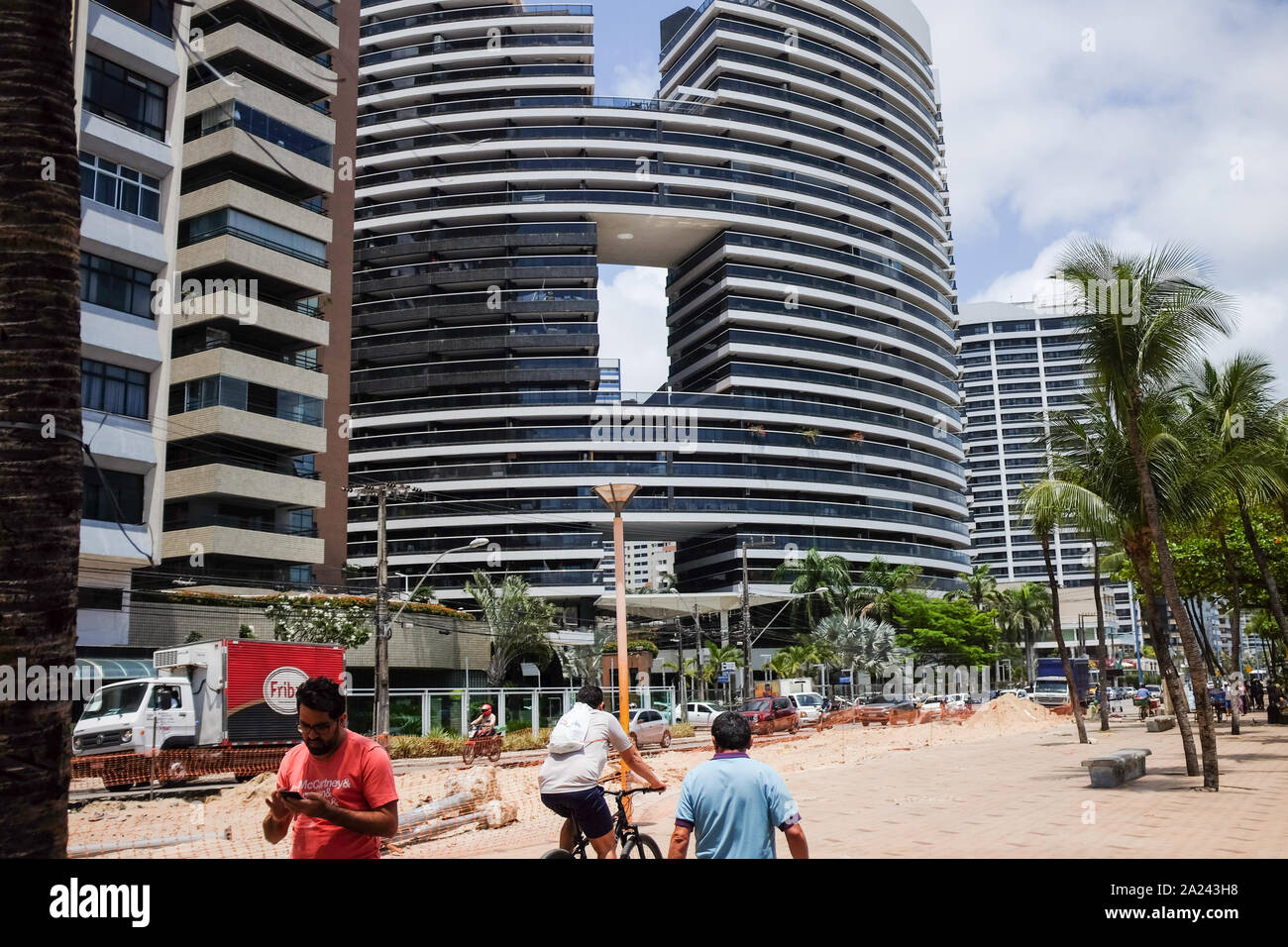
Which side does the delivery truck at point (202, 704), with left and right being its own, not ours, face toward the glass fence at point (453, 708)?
back

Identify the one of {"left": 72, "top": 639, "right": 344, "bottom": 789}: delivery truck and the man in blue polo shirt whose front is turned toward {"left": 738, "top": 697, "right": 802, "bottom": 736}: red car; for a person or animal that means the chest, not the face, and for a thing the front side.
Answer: the man in blue polo shirt

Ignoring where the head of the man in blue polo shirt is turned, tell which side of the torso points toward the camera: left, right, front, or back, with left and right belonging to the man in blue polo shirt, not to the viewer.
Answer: back

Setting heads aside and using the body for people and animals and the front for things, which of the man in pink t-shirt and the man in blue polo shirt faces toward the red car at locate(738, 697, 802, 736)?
the man in blue polo shirt

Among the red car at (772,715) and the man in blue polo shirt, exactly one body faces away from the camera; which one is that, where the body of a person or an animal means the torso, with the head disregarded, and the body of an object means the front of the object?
the man in blue polo shirt

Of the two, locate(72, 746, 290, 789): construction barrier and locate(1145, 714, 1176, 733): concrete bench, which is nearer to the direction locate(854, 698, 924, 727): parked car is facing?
the construction barrier

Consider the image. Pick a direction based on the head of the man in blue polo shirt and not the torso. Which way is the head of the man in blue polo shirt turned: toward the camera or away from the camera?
away from the camera
